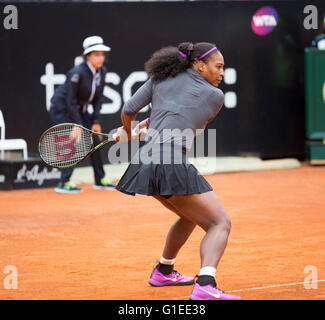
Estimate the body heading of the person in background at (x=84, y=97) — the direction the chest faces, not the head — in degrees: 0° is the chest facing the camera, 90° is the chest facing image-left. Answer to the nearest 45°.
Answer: approximately 315°

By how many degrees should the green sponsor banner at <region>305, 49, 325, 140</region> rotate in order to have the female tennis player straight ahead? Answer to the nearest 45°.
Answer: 0° — it already faces them

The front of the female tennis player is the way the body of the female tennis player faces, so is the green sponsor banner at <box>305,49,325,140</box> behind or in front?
in front

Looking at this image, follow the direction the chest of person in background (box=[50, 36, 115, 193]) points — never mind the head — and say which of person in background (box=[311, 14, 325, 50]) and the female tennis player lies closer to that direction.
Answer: the female tennis player

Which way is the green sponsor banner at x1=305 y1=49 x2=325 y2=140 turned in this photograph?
toward the camera

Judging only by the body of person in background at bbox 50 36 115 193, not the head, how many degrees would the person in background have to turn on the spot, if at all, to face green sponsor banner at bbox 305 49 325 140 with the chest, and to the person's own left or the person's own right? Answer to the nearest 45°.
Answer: approximately 90° to the person's own left

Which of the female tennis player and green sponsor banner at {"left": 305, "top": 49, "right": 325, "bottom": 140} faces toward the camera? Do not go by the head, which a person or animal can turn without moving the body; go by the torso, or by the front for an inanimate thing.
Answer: the green sponsor banner

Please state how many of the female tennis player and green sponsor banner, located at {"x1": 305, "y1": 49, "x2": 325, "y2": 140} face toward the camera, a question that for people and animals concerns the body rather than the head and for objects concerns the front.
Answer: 1

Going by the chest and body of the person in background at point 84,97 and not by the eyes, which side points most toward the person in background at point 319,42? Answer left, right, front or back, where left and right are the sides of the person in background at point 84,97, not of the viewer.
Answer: left
